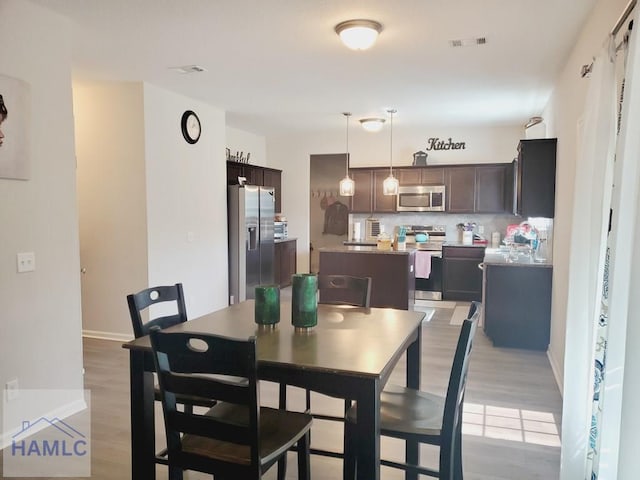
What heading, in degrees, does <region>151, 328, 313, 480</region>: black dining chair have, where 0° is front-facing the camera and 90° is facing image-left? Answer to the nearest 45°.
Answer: approximately 225°

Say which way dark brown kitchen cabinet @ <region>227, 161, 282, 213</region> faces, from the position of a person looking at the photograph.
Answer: facing the viewer and to the right of the viewer

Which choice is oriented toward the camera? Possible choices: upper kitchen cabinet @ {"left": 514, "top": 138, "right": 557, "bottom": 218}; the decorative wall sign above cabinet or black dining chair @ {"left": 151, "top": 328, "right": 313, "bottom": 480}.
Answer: the decorative wall sign above cabinet

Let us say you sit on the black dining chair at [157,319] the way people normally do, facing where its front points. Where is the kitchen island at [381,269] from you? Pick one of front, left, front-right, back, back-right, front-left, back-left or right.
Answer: left

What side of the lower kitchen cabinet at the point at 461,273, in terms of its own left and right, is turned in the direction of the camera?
front

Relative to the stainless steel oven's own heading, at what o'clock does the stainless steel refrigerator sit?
The stainless steel refrigerator is roughly at 2 o'clock from the stainless steel oven.

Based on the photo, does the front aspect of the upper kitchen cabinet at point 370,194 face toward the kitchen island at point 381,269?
yes

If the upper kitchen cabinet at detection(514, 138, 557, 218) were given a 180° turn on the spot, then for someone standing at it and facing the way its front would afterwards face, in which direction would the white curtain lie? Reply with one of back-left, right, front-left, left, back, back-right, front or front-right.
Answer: right

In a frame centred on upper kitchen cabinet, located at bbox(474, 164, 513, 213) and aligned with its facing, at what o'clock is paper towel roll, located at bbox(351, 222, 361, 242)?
The paper towel roll is roughly at 3 o'clock from the upper kitchen cabinet.

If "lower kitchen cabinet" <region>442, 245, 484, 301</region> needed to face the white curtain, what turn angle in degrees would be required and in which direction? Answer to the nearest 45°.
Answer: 0° — it already faces it

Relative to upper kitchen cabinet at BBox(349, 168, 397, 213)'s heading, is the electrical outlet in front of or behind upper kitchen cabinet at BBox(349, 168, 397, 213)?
in front

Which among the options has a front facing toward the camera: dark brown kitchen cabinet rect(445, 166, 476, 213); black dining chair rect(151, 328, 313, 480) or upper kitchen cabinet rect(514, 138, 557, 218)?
the dark brown kitchen cabinet

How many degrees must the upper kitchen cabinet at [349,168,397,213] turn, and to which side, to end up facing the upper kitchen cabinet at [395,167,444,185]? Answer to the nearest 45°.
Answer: approximately 90° to its left

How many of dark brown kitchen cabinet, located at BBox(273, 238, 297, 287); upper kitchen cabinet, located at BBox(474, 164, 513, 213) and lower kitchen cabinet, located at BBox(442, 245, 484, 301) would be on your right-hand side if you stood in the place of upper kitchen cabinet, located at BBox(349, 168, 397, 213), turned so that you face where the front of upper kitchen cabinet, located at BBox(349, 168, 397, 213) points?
1

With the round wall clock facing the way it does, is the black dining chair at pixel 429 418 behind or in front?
in front

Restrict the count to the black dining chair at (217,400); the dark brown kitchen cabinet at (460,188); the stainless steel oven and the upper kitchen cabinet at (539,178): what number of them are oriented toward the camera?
2

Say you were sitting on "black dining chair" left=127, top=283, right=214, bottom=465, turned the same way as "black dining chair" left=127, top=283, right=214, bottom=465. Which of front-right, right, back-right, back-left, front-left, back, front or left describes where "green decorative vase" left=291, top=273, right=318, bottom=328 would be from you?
front
